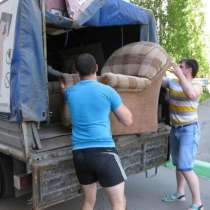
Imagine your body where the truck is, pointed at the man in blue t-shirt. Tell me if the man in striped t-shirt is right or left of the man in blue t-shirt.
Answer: left

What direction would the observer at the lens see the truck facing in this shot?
facing away from the viewer and to the left of the viewer

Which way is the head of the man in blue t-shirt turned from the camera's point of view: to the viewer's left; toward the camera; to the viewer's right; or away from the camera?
away from the camera

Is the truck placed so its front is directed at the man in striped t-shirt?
no

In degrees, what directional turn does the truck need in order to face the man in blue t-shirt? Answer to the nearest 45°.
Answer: approximately 180°
